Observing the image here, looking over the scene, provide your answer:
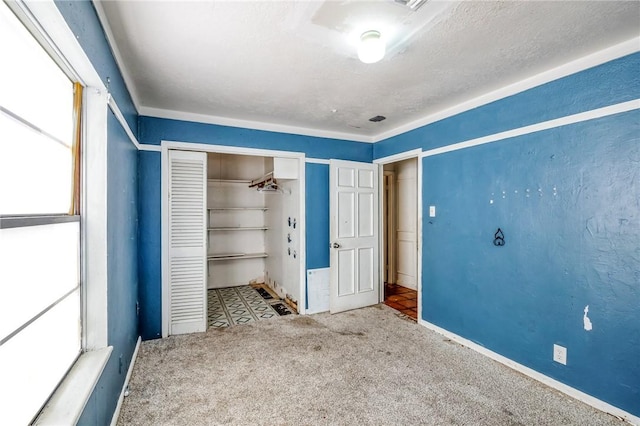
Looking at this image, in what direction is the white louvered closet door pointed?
toward the camera

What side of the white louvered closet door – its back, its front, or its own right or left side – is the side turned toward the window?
front

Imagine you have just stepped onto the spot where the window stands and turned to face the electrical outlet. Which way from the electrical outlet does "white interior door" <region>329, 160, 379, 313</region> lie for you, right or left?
left

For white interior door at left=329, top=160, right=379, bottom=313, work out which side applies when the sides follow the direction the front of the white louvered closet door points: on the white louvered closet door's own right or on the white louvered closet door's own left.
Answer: on the white louvered closet door's own left

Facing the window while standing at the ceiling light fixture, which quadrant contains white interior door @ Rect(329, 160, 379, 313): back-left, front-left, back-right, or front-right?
back-right

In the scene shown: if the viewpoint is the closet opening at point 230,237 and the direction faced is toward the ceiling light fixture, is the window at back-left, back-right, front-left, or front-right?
front-right

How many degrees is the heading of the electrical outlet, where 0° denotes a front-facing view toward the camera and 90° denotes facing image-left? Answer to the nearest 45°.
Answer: approximately 45°

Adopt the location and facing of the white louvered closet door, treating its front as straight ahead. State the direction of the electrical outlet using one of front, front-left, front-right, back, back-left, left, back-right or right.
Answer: front-left

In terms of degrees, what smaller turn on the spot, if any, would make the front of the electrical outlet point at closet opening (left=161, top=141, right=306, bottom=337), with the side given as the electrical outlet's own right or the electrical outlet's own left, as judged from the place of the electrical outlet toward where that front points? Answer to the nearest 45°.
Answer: approximately 45° to the electrical outlet's own right

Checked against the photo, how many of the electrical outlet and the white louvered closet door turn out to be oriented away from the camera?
0

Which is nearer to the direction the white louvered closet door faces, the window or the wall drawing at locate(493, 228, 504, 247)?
the window

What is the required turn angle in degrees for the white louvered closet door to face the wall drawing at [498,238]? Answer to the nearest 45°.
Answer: approximately 45° to its left

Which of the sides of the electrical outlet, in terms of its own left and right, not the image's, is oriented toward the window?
front

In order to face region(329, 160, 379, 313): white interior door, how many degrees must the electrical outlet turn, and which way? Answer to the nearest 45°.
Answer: approximately 45° to its right
